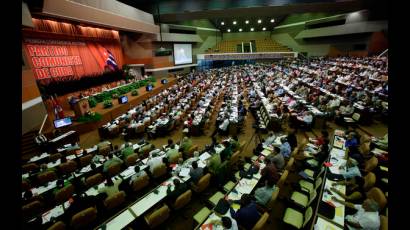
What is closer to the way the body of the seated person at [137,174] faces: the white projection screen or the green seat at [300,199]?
the white projection screen

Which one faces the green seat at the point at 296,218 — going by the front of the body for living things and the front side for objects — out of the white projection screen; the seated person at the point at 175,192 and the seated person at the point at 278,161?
the white projection screen

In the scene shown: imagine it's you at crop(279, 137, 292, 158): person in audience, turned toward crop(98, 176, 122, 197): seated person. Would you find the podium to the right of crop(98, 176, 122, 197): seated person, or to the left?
right

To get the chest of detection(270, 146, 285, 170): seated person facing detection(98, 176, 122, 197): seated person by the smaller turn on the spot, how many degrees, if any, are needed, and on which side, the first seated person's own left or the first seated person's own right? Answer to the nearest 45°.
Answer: approximately 90° to the first seated person's own left

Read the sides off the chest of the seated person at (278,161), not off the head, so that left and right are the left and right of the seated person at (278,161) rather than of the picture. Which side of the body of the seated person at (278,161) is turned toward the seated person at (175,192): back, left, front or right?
left

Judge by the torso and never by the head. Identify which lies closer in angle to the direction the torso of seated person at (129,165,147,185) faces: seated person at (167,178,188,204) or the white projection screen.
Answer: the white projection screen

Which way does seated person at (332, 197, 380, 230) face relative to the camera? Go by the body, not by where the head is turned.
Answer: to the viewer's left

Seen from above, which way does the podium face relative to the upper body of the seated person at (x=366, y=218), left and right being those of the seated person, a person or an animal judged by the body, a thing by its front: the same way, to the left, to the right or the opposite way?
the opposite way

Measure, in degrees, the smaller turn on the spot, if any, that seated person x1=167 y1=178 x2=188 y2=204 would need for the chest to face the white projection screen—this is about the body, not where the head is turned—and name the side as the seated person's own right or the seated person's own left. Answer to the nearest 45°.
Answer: approximately 45° to the seated person's own right

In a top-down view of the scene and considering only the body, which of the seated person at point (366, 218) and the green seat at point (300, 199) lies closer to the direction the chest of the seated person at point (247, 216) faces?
the green seat

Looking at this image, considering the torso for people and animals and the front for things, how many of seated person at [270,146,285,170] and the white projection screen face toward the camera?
1

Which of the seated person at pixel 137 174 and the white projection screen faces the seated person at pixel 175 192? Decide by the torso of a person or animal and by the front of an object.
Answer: the white projection screen

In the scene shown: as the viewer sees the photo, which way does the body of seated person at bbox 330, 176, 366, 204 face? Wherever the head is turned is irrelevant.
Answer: to the viewer's left

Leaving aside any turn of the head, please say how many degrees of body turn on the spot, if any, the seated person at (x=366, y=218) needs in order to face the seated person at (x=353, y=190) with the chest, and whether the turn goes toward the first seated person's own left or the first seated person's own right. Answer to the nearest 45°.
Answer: approximately 90° to the first seated person's own right
